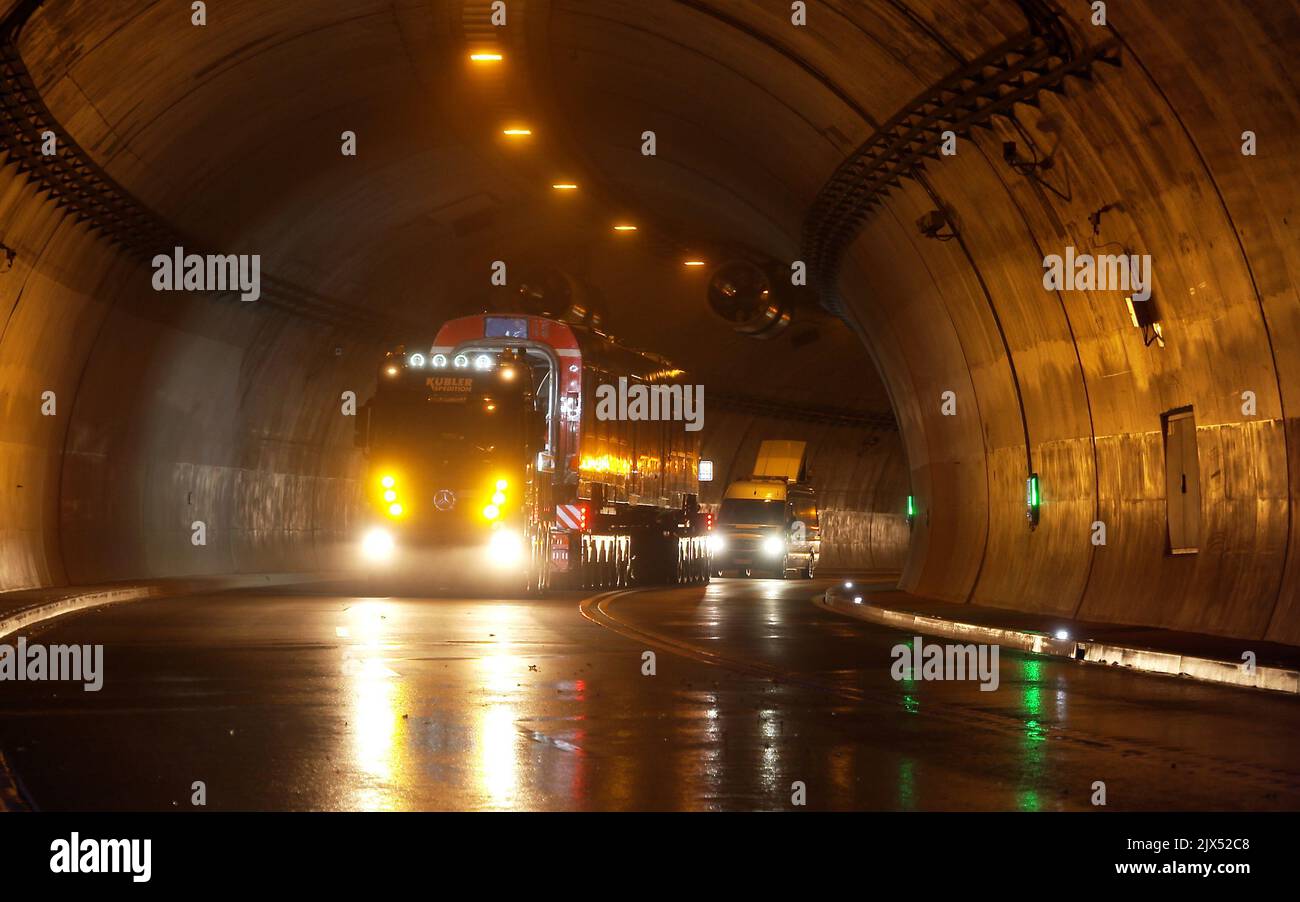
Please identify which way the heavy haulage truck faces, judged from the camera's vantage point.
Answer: facing the viewer
